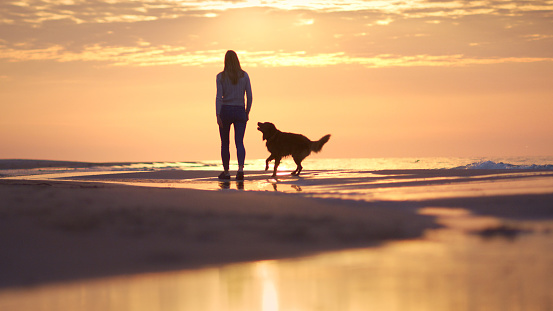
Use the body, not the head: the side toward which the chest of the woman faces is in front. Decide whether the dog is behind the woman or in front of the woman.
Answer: in front

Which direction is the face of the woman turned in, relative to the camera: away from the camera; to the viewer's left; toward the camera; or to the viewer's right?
away from the camera

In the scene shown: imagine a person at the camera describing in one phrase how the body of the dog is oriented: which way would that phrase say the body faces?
to the viewer's left

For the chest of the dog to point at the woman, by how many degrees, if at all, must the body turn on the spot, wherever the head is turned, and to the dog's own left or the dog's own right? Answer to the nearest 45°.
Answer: approximately 45° to the dog's own left

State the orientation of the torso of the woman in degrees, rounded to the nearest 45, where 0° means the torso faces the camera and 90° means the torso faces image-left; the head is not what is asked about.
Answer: approximately 180°

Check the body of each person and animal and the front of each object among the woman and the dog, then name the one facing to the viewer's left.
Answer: the dog

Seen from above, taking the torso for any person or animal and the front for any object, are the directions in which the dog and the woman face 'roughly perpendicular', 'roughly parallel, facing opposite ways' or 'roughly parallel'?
roughly perpendicular

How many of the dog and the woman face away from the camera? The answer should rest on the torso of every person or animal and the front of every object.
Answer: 1
